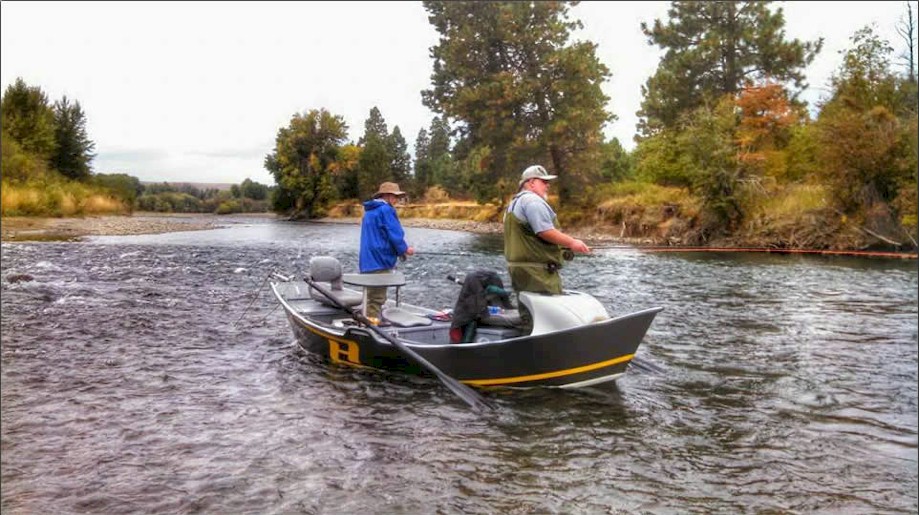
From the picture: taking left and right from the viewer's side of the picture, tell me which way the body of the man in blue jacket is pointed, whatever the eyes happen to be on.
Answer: facing away from the viewer and to the right of the viewer

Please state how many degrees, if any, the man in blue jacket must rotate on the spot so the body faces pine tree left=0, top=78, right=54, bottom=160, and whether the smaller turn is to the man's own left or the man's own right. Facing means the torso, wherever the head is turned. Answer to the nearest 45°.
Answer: approximately 90° to the man's own left

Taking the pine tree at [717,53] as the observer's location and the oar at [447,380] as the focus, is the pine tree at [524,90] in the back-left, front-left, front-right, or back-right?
front-right

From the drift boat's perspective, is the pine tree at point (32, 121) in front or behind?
behind

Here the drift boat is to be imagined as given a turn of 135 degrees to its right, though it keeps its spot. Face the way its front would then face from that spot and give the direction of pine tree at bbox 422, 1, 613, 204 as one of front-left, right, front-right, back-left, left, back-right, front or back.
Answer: right

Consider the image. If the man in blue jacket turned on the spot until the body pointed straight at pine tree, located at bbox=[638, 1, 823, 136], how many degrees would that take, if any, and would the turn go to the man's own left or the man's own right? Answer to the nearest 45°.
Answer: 0° — they already face it

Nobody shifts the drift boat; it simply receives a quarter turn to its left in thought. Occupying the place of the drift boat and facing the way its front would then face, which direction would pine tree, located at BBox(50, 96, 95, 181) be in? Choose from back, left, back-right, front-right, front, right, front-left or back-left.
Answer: left

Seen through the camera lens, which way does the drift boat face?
facing the viewer and to the right of the viewer

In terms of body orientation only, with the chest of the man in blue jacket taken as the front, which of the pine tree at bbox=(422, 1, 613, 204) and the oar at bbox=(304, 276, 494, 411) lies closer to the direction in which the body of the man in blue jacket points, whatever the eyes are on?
the pine tree
